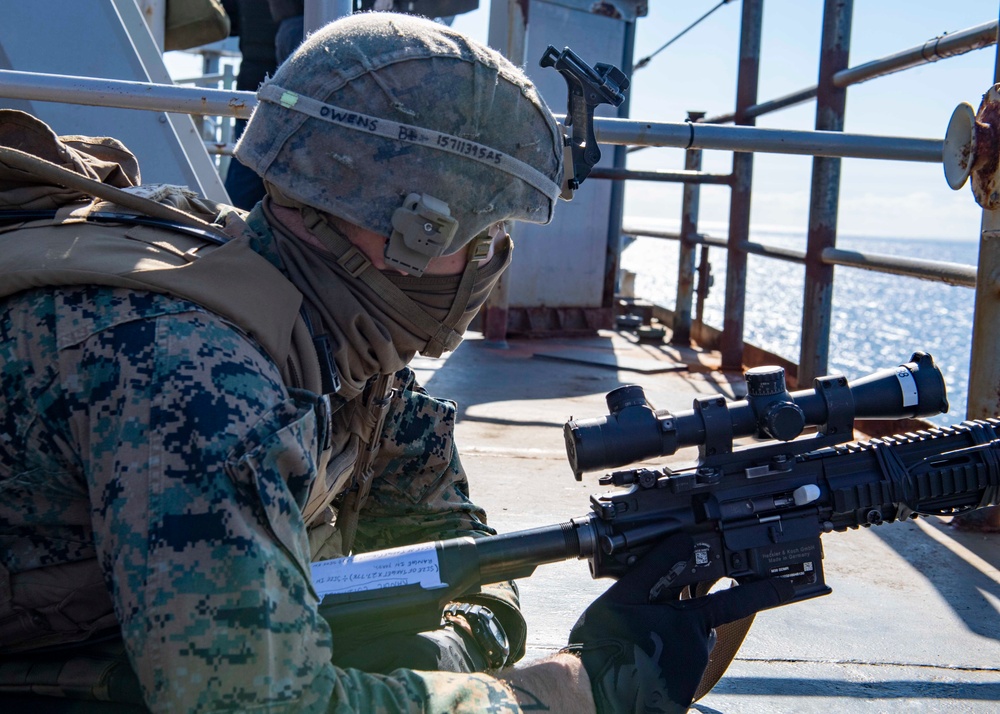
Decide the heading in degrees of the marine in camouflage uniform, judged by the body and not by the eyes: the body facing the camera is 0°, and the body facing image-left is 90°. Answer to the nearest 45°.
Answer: approximately 270°

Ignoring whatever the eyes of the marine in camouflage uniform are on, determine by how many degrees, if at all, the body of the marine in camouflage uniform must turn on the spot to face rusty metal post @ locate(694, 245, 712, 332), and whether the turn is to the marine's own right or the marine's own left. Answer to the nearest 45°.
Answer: approximately 45° to the marine's own left

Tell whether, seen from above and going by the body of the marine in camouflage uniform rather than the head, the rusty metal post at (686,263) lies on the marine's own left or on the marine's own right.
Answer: on the marine's own left
